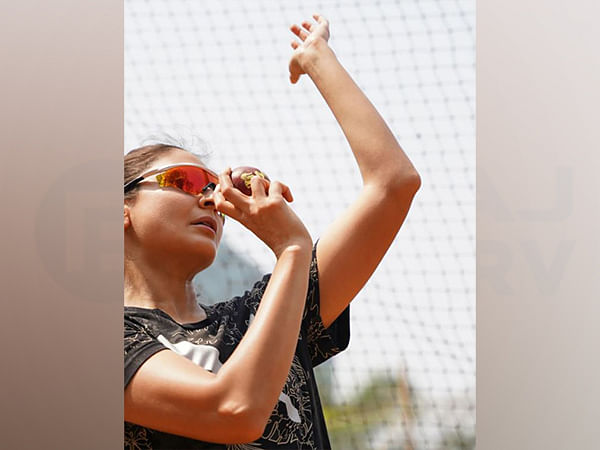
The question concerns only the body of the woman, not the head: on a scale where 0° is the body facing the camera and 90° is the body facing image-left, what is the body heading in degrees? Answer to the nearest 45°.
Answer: approximately 315°
